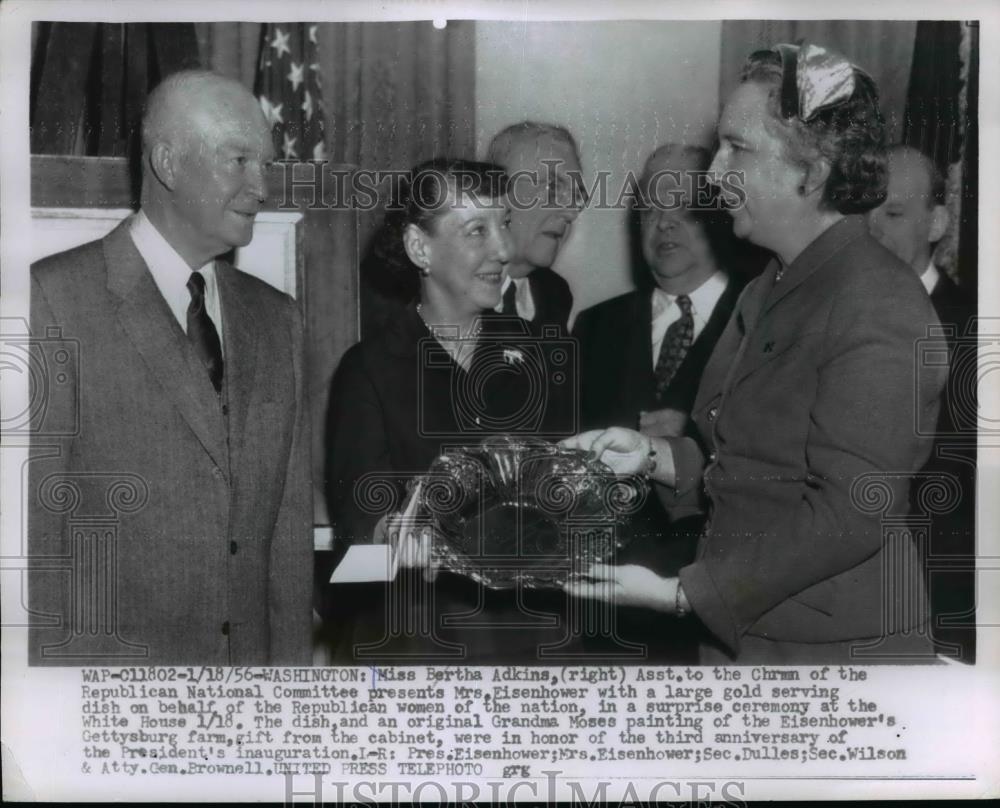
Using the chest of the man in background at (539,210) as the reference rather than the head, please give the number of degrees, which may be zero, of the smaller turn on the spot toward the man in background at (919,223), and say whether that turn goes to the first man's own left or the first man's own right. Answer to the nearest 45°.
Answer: approximately 45° to the first man's own left

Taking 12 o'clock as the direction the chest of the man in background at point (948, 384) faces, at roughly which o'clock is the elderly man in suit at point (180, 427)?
The elderly man in suit is roughly at 1 o'clock from the man in background.

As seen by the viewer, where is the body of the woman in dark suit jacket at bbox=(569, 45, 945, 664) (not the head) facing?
to the viewer's left

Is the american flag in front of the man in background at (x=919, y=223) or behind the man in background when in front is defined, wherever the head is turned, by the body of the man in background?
in front

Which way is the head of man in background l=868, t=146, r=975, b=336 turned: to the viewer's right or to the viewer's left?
to the viewer's left

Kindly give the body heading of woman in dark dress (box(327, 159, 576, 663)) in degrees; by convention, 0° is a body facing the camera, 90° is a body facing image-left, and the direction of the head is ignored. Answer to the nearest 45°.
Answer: approximately 315°

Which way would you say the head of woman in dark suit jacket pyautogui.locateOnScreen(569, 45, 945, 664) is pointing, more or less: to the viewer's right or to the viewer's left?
to the viewer's left

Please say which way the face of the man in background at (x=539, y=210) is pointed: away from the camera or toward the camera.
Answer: toward the camera

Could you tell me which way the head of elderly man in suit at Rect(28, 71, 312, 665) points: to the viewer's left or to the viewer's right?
to the viewer's right

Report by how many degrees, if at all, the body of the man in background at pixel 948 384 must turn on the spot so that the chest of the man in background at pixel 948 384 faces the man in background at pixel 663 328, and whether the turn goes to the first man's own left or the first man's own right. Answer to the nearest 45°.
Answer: approximately 45° to the first man's own right

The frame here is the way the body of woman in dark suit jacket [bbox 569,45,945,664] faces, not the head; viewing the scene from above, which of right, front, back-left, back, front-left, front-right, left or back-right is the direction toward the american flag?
front

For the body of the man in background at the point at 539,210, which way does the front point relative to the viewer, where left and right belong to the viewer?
facing the viewer and to the right of the viewer
